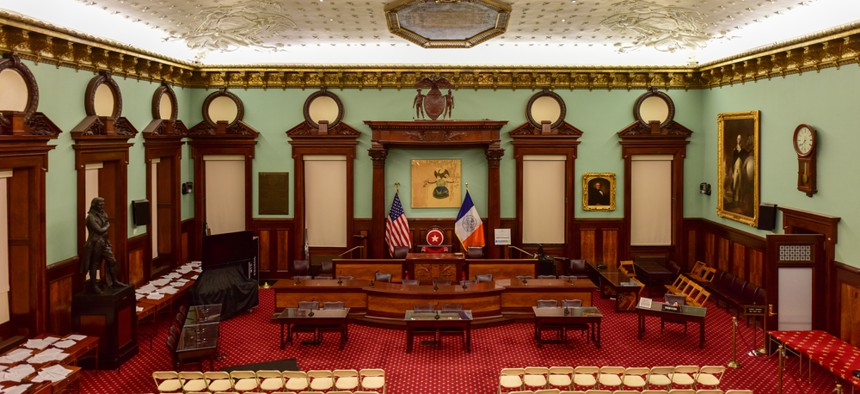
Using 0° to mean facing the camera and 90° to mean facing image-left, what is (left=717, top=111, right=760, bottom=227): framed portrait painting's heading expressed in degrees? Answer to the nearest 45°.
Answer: approximately 45°

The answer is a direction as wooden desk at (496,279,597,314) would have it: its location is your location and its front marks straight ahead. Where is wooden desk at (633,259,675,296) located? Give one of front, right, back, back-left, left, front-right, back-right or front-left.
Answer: back-left

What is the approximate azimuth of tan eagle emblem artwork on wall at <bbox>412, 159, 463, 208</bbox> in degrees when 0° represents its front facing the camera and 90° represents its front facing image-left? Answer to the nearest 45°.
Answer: approximately 0°

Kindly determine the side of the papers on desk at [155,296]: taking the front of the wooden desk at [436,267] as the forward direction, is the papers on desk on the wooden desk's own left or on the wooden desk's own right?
on the wooden desk's own right

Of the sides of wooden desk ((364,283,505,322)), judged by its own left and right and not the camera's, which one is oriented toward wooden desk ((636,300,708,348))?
left

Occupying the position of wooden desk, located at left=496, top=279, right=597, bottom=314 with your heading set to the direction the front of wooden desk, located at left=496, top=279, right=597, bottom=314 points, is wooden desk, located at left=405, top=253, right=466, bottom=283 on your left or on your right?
on your right

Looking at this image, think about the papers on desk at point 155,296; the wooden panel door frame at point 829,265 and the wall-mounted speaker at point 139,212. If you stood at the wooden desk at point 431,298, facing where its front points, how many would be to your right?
2

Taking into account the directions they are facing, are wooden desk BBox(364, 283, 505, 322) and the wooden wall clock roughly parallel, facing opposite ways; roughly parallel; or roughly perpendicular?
roughly perpendicular

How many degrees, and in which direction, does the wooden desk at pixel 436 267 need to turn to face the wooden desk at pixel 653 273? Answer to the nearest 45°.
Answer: approximately 90° to its left

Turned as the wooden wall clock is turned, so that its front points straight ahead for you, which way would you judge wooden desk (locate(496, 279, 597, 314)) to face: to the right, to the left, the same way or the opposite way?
to the left
